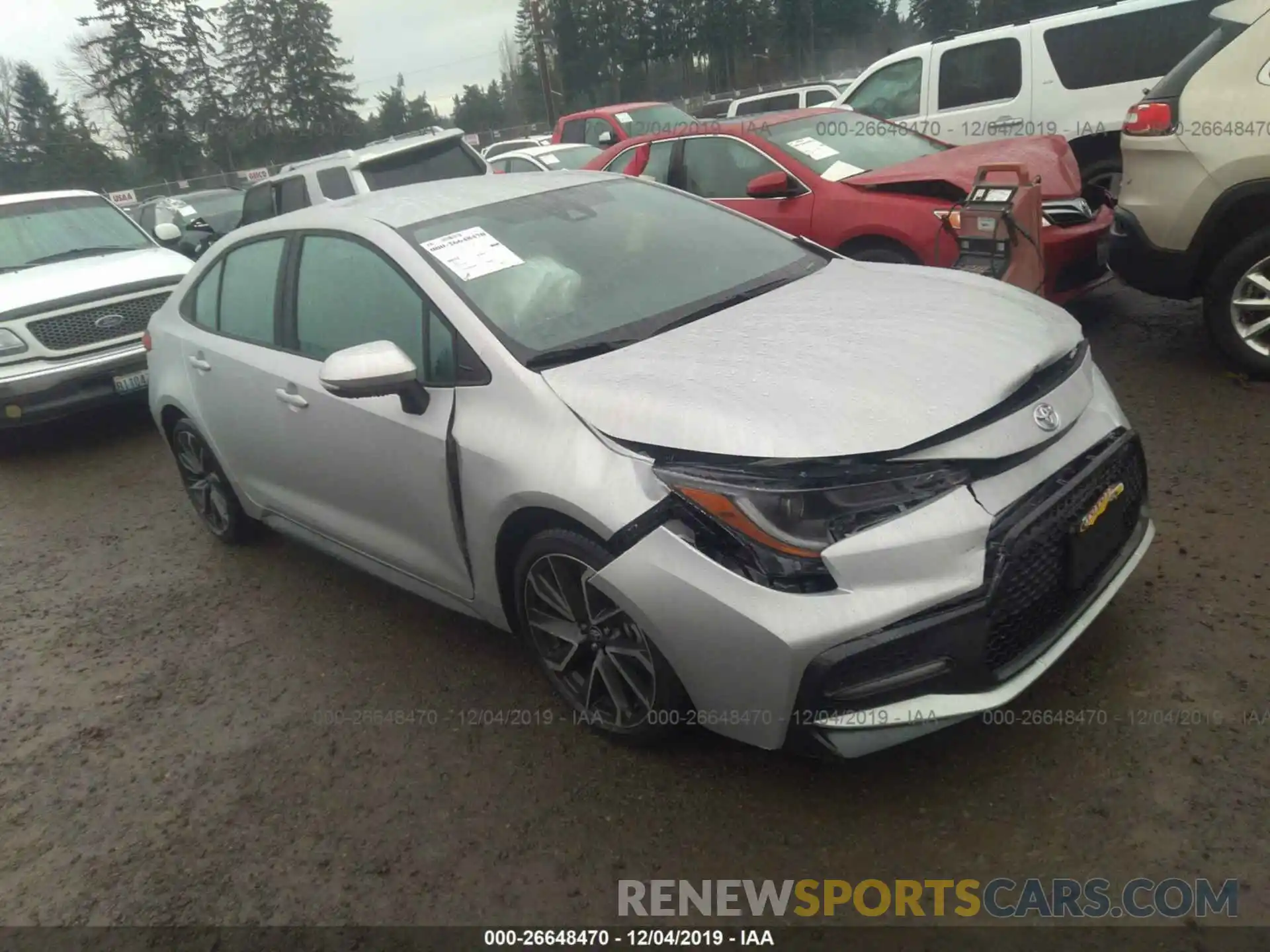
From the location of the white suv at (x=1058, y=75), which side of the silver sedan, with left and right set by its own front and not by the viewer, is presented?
left

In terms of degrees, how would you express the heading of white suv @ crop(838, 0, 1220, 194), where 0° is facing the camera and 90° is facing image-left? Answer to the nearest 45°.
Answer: approximately 135°

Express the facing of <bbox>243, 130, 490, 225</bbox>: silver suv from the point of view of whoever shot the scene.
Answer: facing away from the viewer and to the left of the viewer

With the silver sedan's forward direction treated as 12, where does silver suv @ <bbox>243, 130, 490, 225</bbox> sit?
The silver suv is roughly at 7 o'clock from the silver sedan.

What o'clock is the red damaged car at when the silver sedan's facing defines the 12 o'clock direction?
The red damaged car is roughly at 8 o'clock from the silver sedan.

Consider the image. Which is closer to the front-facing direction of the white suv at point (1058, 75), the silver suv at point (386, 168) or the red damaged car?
the silver suv

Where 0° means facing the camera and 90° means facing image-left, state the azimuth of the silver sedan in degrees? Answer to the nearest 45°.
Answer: approximately 315°

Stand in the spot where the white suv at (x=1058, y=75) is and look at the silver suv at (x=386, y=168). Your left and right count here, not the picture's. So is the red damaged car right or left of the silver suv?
left
